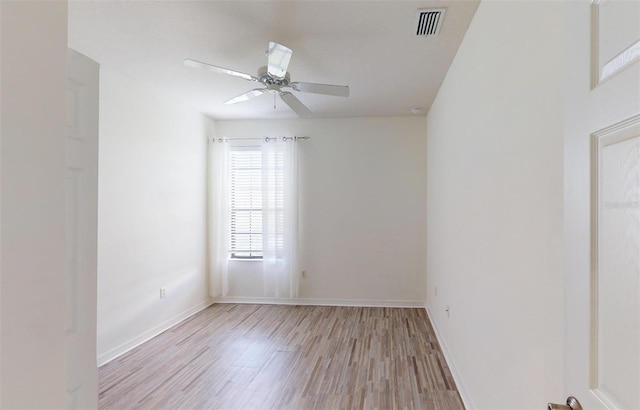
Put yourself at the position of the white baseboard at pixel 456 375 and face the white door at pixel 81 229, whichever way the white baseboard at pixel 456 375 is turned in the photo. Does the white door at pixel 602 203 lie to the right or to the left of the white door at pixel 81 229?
left

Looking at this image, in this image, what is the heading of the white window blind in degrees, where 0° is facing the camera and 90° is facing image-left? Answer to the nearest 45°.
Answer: approximately 0°

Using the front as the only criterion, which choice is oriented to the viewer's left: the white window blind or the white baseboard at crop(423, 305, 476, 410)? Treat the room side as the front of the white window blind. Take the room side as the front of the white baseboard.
the white baseboard

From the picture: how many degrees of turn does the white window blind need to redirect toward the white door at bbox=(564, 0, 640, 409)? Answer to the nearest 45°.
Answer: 0° — it already faces it

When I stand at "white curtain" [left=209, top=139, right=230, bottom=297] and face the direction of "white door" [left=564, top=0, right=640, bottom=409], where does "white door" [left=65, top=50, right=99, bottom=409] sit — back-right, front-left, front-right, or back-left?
front-right

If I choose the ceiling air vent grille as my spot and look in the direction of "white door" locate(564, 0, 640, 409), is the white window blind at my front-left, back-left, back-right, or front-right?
back-right

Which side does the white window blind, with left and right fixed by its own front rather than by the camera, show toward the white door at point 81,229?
front

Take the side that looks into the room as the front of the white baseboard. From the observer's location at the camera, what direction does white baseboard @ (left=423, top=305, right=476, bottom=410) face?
facing to the left of the viewer

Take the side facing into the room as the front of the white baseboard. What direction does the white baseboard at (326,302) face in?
toward the camera

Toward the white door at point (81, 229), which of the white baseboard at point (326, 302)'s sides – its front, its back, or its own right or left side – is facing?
front

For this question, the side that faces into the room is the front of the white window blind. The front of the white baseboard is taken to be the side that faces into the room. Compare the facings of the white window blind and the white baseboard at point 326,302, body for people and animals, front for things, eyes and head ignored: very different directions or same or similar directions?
same or similar directions

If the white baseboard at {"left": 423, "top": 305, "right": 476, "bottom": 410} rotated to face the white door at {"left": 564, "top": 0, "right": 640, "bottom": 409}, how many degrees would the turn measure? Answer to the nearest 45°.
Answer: approximately 90° to its left
